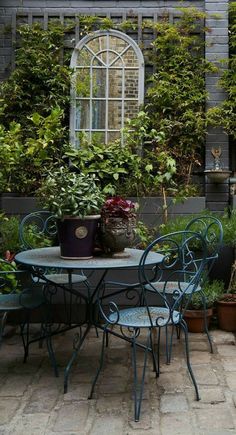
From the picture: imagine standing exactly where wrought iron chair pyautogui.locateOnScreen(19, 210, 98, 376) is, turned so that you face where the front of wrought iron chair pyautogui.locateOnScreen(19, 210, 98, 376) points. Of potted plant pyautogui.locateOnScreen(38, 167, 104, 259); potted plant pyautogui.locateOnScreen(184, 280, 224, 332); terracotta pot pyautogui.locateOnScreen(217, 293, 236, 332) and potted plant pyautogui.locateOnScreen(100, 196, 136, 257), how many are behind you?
0

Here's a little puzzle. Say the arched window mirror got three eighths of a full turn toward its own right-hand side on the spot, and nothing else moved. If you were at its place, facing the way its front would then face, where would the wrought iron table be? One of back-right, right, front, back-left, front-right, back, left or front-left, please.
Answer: back-left

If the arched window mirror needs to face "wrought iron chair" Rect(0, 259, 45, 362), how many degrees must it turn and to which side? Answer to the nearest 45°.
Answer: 0° — it already faces it

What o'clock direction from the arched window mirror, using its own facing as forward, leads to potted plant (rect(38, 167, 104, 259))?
The potted plant is roughly at 12 o'clock from the arched window mirror.

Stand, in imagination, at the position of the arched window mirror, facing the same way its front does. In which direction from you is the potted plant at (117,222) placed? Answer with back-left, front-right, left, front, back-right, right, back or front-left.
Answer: front

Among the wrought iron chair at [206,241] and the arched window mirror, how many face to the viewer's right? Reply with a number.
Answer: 0

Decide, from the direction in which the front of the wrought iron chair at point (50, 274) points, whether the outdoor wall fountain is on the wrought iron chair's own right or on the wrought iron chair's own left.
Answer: on the wrought iron chair's own left

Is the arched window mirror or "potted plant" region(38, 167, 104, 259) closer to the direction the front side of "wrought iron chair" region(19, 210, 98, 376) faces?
the potted plant

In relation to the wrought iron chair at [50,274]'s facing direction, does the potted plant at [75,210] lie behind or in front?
in front

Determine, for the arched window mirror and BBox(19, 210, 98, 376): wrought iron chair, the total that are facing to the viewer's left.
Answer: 0

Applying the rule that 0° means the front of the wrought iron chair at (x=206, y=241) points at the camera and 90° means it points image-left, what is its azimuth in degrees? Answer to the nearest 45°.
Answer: approximately 45°

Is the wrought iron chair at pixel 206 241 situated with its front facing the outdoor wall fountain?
no

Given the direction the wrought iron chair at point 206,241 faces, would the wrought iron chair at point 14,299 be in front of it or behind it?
in front

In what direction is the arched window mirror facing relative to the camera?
toward the camera

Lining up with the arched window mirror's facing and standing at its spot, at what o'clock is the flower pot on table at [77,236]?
The flower pot on table is roughly at 12 o'clock from the arched window mirror.
